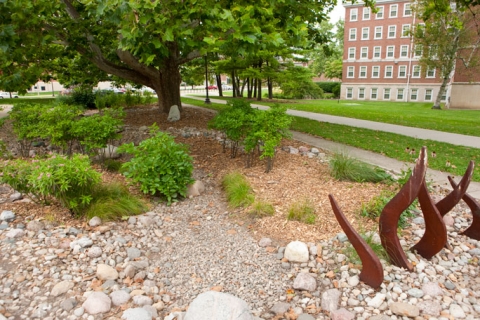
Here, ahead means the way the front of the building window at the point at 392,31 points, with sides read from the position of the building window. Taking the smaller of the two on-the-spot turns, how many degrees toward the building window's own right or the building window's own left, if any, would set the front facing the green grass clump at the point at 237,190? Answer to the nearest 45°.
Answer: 0° — it already faces it

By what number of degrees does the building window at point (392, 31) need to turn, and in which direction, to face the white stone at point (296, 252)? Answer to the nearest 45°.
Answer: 0° — it already faces it

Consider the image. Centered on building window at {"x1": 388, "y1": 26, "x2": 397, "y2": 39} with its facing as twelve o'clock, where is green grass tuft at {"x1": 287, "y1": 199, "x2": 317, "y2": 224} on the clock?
The green grass tuft is roughly at 12 o'clock from the building window.

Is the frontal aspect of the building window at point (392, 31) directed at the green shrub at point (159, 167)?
yes

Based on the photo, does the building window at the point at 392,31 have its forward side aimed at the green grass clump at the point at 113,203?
yes

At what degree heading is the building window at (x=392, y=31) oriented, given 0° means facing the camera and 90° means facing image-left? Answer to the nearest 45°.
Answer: approximately 0°

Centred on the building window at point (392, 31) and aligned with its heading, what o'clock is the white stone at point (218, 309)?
The white stone is roughly at 12 o'clock from the building window.
